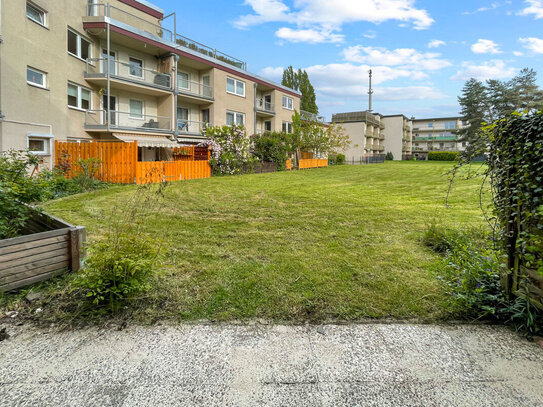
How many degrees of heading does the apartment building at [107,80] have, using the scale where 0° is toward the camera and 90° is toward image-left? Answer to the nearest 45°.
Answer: approximately 315°

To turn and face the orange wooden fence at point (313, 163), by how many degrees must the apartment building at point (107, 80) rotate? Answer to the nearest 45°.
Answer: approximately 90° to its left

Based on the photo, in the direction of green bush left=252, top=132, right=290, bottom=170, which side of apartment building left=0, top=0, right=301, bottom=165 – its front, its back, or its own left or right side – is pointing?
left
